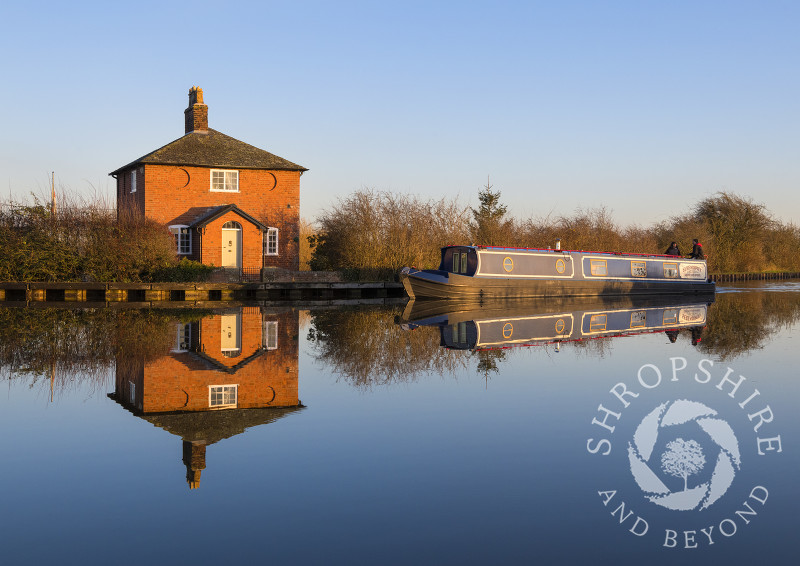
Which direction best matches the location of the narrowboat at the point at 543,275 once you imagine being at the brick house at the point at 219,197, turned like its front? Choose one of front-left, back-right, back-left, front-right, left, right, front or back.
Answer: front-left

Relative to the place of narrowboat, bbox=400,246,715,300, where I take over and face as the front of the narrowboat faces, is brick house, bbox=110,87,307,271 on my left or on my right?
on my right

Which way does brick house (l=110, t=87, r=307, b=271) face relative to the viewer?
toward the camera

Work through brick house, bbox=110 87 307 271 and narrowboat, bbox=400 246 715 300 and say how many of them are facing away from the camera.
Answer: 0

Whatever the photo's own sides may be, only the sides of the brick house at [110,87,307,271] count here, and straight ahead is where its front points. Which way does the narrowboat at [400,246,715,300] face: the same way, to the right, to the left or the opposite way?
to the right
